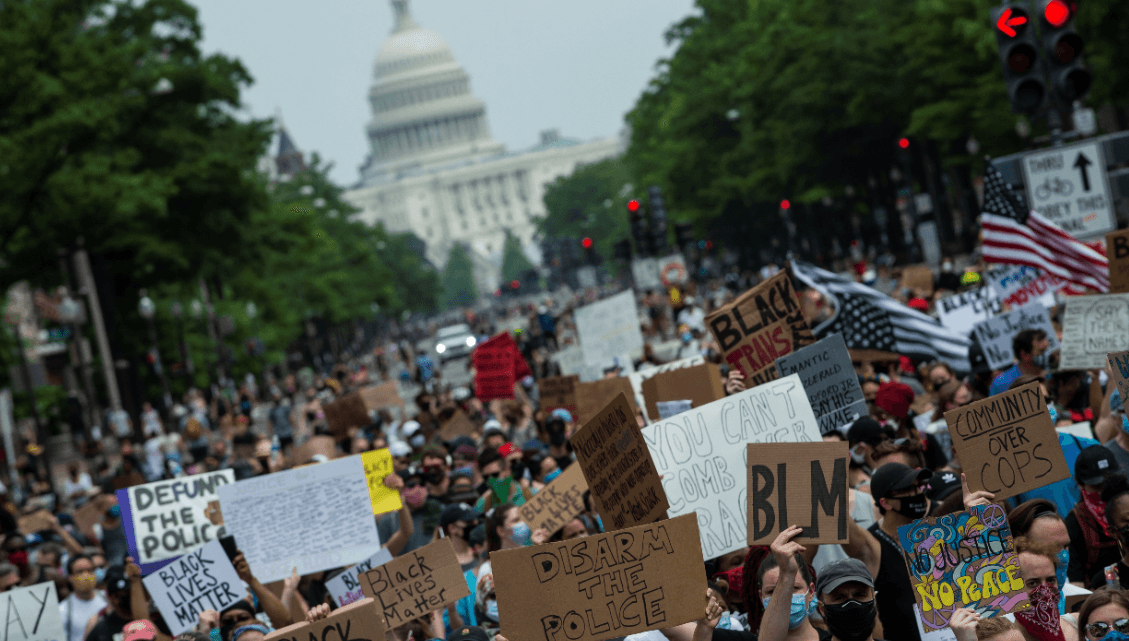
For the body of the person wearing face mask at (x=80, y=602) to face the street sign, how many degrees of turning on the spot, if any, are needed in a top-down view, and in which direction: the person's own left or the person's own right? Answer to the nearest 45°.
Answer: approximately 90° to the person's own left

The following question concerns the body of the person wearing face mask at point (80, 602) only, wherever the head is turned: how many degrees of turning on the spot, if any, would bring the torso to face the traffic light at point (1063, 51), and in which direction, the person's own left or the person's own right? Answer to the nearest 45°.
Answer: approximately 90° to the person's own left

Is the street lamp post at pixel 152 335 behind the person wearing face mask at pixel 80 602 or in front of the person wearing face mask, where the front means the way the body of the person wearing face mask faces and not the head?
behind

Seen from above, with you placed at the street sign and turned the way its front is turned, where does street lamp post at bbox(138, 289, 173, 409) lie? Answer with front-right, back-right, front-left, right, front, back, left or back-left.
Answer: back-right

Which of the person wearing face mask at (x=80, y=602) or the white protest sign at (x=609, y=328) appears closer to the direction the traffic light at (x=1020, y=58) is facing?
the person wearing face mask

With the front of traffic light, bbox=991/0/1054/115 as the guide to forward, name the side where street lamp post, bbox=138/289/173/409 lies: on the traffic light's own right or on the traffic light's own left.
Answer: on the traffic light's own right

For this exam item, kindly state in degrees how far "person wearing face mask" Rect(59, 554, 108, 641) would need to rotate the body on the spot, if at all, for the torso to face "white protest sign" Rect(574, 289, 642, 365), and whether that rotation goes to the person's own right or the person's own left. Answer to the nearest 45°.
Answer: approximately 135° to the person's own left

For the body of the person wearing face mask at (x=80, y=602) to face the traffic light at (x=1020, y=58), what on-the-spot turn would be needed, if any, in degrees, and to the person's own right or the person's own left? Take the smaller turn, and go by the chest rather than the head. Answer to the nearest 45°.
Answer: approximately 90° to the person's own left
